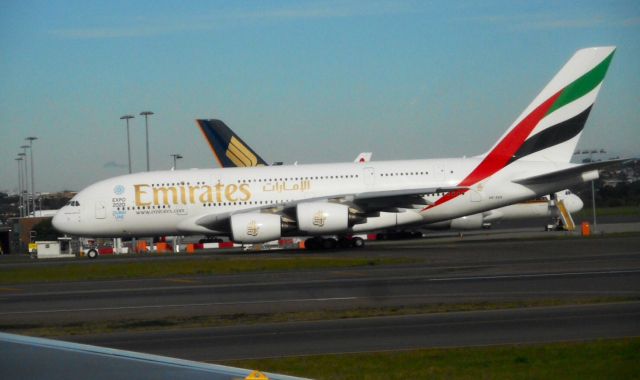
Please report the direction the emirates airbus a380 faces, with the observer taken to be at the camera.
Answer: facing to the left of the viewer
